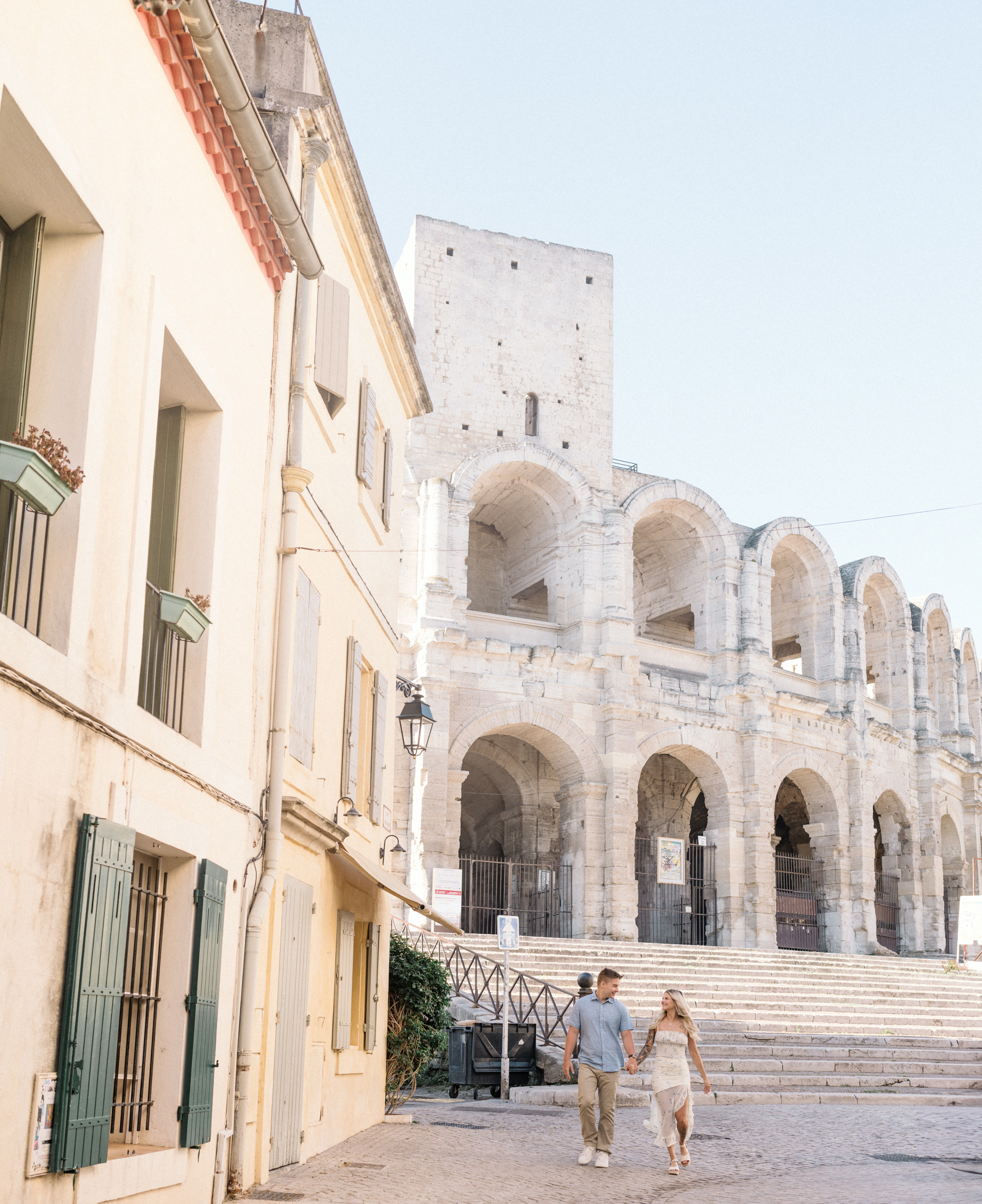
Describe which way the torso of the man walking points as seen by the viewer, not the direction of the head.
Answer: toward the camera

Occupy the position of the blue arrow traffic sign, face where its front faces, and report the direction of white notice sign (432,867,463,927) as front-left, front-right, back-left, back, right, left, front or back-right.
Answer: back

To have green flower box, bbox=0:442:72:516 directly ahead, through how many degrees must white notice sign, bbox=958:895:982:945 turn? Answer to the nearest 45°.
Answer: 0° — it already faces it

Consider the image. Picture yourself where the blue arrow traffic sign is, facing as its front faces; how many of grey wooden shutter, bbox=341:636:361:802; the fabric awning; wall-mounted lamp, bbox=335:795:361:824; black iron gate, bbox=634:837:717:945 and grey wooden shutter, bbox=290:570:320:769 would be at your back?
1

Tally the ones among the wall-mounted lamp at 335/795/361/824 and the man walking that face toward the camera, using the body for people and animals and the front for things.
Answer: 1

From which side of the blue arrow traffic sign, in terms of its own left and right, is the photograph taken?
front

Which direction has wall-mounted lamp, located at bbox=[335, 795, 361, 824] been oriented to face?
to the viewer's right

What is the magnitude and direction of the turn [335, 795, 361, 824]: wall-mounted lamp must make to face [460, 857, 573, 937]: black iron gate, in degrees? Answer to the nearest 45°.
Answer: approximately 90° to its left

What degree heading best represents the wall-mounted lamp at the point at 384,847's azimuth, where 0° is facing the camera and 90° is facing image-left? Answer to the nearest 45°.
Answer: approximately 270°

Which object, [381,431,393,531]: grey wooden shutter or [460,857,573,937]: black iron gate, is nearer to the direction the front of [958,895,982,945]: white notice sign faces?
the grey wooden shutter

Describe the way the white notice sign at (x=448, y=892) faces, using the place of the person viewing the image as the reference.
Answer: facing the viewer
